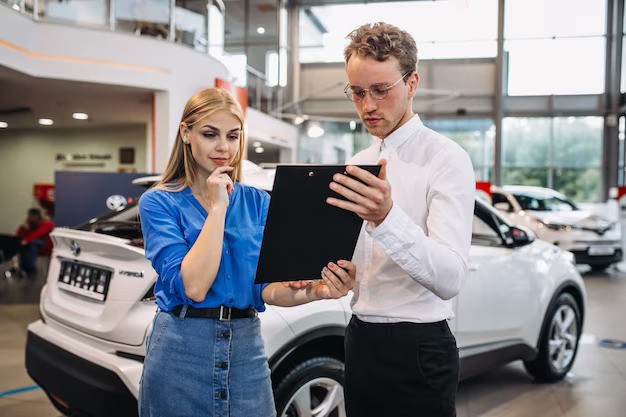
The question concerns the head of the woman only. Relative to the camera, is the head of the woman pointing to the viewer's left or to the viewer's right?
to the viewer's right

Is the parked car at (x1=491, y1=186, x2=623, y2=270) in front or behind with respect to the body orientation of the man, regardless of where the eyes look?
behind

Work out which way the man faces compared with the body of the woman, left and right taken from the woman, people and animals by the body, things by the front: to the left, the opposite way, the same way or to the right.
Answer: to the right

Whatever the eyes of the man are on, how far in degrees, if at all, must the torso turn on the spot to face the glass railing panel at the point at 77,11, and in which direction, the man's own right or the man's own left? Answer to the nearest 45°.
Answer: approximately 90° to the man's own right

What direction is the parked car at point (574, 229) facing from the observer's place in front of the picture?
facing the viewer and to the right of the viewer

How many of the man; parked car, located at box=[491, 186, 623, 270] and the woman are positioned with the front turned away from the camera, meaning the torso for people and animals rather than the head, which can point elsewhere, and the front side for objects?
0

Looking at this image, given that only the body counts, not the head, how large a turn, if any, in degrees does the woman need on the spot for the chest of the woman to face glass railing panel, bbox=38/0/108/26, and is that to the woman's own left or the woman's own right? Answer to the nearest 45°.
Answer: approximately 135° to the woman's own left

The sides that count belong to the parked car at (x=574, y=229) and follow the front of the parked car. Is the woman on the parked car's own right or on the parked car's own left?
on the parked car's own right

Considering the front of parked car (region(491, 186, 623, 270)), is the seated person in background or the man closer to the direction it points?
the man

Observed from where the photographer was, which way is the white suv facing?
facing away from the viewer and to the right of the viewer

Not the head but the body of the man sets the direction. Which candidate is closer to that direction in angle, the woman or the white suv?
the woman

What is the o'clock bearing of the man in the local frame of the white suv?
The man is roughly at 3 o'clock from the white suv.

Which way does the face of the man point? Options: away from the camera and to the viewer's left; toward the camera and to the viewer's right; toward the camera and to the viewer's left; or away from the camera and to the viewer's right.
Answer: toward the camera and to the viewer's left

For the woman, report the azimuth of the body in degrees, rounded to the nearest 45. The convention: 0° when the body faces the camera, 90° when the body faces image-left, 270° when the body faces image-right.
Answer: approximately 315°
